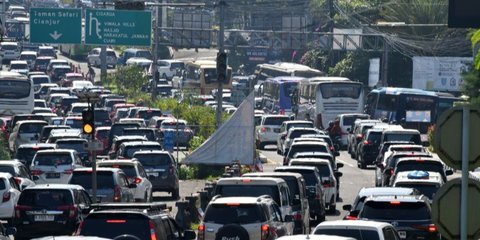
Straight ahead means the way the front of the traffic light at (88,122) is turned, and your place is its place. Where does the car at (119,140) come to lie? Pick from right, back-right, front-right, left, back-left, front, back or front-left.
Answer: back

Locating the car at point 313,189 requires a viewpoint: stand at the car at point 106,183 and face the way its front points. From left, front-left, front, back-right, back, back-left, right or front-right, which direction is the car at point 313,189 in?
right

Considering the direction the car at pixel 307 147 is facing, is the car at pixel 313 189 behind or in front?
behind

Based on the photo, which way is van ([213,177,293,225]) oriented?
away from the camera

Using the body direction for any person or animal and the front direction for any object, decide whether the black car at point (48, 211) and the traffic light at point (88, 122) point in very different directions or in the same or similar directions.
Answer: very different directions

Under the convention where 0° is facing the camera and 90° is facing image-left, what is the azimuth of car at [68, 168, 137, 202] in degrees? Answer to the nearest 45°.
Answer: approximately 180°

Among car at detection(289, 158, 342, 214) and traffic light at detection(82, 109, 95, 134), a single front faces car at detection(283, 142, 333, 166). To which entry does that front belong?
car at detection(289, 158, 342, 214)

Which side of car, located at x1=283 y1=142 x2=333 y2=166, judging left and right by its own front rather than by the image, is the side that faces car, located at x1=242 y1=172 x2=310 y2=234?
back

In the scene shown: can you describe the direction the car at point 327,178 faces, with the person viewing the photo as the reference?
facing away from the viewer

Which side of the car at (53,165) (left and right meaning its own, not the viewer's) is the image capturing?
back

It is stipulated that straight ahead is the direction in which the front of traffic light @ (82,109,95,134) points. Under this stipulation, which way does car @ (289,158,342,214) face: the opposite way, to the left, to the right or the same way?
the opposite way

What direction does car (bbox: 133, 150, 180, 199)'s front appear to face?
away from the camera

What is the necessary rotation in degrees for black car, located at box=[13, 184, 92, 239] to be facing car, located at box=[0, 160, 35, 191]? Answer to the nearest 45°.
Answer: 0° — it already faces it

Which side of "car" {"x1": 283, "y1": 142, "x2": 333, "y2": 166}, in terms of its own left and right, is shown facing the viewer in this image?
back
